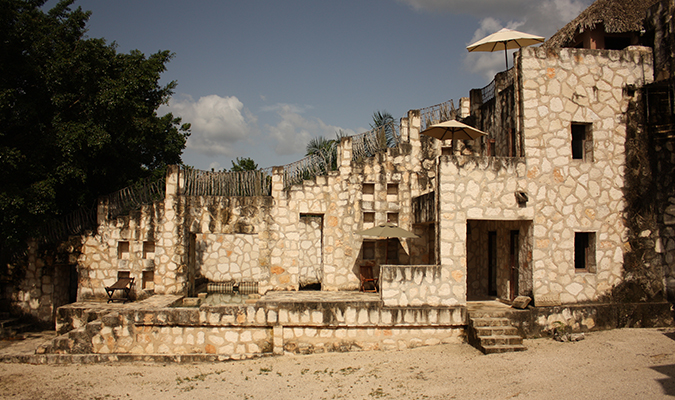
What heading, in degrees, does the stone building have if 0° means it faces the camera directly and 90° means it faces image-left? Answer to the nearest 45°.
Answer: approximately 0°

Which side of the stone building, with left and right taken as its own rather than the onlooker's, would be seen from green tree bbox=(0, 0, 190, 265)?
right
